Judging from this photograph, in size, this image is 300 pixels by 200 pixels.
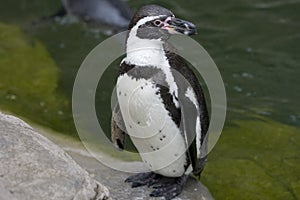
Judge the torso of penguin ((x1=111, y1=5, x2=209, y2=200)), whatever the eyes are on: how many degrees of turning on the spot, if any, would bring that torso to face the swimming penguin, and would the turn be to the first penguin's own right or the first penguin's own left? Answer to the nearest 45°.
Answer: approximately 135° to the first penguin's own right

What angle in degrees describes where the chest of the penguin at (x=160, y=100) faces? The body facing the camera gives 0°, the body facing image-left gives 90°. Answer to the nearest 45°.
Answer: approximately 45°
